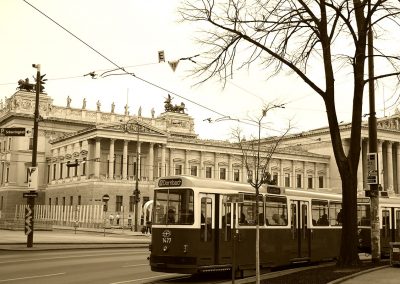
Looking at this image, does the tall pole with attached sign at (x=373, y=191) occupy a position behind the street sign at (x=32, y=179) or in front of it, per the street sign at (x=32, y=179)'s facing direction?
in front

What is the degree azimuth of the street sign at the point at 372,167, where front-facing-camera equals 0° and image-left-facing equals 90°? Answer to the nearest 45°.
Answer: approximately 0°

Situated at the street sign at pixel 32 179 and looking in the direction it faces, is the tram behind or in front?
in front

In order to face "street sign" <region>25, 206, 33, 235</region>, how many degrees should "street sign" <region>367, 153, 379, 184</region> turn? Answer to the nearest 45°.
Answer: approximately 90° to its right

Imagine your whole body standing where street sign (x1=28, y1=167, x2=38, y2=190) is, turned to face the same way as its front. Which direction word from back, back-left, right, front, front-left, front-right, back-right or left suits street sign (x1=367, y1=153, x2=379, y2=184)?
front-left

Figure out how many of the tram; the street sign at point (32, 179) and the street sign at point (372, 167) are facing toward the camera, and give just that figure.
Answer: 2

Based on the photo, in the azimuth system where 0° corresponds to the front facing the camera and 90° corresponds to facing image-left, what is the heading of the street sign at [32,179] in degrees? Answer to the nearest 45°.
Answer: approximately 0°

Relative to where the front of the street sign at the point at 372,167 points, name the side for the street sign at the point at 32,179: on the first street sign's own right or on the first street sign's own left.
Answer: on the first street sign's own right
